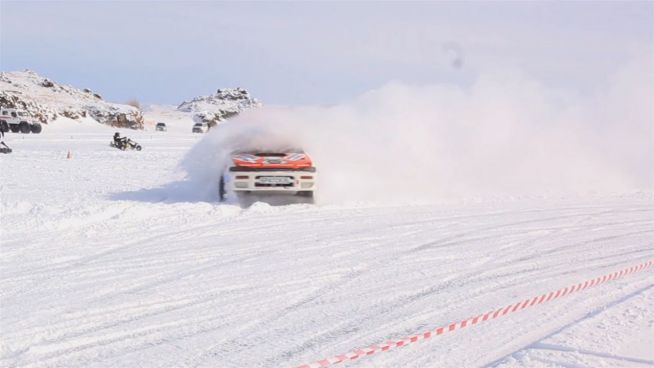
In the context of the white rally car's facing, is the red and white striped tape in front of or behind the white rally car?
in front

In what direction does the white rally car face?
toward the camera

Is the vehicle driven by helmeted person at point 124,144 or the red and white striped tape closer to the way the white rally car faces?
the red and white striped tape

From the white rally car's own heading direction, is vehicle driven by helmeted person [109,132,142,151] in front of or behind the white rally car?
behind
